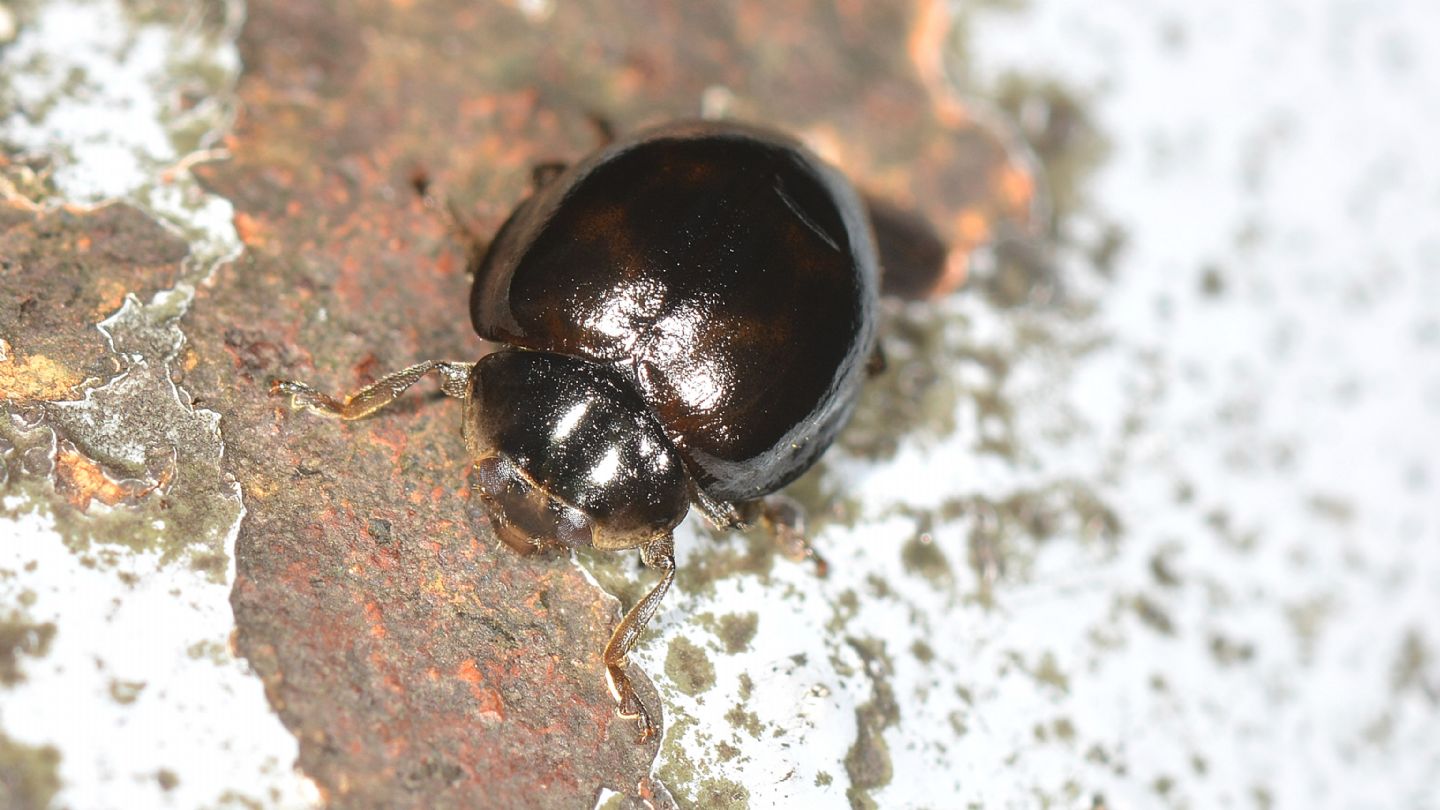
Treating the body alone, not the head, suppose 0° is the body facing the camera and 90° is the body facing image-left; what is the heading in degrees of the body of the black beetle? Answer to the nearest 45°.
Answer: approximately 45°
